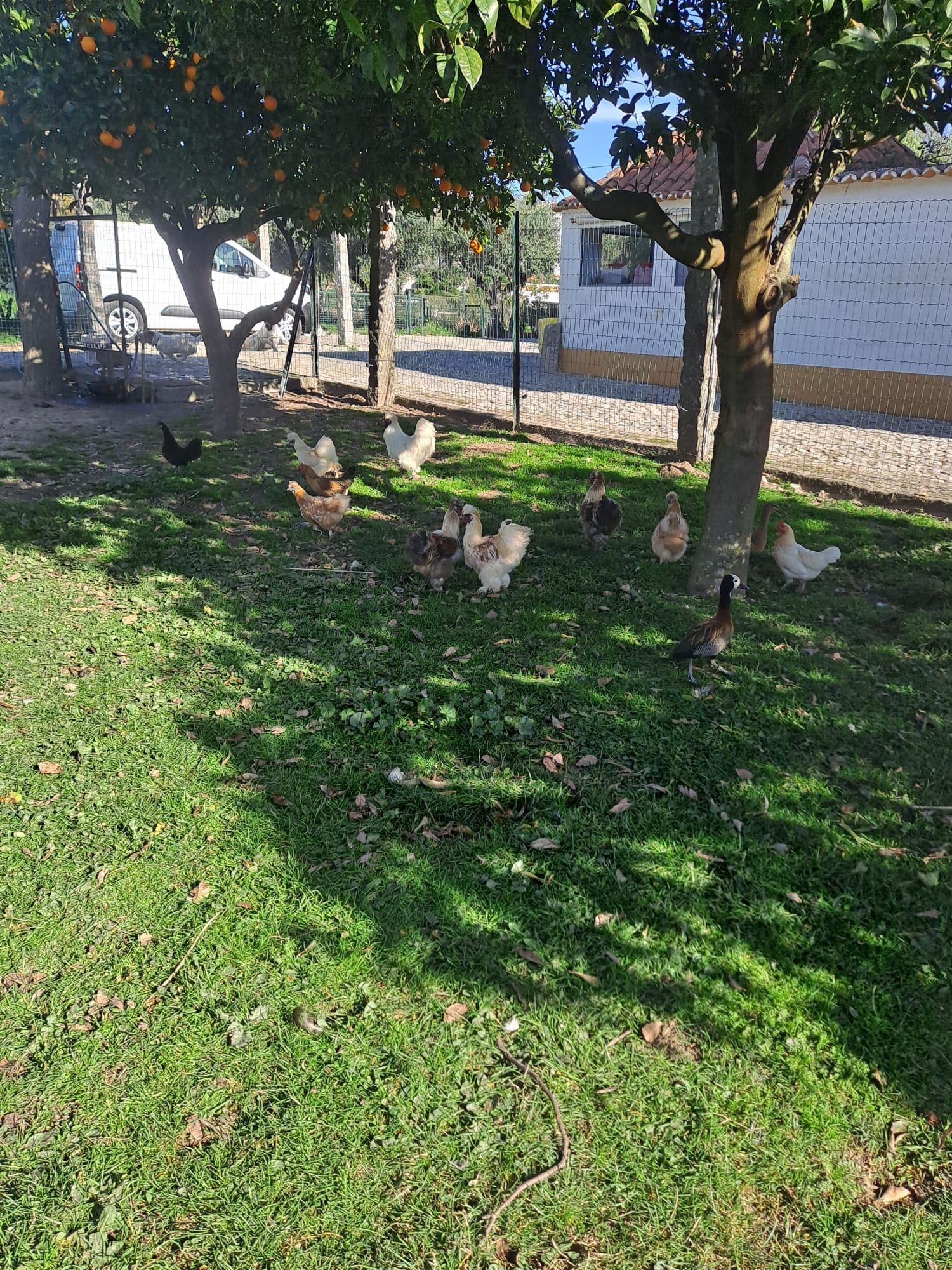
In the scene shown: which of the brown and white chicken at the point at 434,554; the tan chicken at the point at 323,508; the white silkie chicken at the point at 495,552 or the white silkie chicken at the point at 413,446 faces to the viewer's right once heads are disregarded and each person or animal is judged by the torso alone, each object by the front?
the brown and white chicken

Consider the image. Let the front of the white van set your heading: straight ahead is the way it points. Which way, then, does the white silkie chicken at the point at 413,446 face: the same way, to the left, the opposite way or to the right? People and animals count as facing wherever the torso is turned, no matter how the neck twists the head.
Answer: the opposite way

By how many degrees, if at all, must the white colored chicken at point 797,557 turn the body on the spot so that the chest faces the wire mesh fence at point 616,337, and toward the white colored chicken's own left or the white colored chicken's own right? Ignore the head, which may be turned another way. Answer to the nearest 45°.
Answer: approximately 90° to the white colored chicken's own right

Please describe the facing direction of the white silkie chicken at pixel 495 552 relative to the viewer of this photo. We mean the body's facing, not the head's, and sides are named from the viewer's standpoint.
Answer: facing to the left of the viewer

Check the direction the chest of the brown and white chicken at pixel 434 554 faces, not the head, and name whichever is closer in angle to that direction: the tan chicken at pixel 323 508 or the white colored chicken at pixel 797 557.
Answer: the white colored chicken

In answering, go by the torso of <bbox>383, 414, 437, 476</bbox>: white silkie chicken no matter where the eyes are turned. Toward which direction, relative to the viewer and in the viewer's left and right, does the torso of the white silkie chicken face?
facing to the left of the viewer

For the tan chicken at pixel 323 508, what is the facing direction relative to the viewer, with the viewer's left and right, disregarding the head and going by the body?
facing to the left of the viewer

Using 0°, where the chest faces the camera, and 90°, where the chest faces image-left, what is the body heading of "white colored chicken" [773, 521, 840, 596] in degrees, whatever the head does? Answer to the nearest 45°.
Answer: approximately 90°

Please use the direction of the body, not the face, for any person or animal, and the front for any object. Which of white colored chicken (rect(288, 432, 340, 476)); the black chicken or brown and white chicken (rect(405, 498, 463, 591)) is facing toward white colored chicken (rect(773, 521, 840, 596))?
the brown and white chicken

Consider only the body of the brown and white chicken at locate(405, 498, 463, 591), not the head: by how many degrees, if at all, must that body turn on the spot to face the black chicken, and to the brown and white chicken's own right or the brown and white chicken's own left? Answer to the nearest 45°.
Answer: approximately 135° to the brown and white chicken's own left

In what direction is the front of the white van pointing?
to the viewer's right

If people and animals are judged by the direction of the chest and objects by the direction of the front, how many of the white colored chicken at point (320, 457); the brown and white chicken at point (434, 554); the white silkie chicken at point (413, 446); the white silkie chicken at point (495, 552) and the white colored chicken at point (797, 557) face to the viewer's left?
4

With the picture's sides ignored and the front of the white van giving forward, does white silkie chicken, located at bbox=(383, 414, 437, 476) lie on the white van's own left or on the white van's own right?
on the white van's own right

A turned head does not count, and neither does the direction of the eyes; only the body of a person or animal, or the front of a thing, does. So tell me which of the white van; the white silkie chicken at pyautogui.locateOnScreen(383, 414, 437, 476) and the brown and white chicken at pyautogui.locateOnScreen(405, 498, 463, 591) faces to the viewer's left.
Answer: the white silkie chicken
